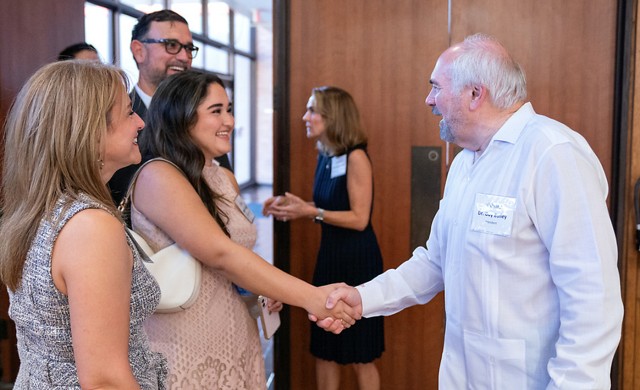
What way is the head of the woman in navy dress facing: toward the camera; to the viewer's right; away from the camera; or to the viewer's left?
to the viewer's left

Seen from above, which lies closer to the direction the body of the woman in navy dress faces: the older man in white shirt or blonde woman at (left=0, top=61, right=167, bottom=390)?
the blonde woman

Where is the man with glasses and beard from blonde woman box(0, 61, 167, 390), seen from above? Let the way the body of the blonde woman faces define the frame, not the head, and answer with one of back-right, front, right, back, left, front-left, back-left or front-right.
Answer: left

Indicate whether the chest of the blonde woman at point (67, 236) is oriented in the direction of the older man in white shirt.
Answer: yes

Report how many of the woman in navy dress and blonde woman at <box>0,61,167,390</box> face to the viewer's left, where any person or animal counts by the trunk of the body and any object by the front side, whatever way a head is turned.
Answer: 1

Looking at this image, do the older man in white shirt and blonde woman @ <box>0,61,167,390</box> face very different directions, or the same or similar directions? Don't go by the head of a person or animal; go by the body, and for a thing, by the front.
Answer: very different directions

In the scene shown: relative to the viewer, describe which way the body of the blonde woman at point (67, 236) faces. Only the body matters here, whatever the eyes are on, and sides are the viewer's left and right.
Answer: facing to the right of the viewer

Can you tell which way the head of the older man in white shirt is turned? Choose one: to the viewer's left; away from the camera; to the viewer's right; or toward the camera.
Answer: to the viewer's left

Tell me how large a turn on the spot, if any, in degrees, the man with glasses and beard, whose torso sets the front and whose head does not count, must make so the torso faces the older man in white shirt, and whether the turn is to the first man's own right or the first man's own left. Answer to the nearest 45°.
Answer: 0° — they already face them

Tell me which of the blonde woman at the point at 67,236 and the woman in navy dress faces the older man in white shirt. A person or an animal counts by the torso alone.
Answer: the blonde woman

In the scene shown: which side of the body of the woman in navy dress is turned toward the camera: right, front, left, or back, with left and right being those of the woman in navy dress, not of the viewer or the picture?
left
